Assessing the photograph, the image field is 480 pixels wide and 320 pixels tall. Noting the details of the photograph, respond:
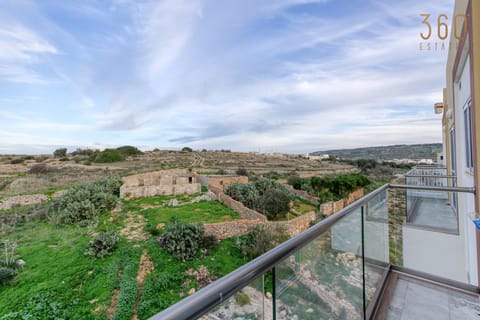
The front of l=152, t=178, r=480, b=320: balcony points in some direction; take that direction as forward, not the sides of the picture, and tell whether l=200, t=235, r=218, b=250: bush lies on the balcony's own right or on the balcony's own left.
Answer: on the balcony's own right

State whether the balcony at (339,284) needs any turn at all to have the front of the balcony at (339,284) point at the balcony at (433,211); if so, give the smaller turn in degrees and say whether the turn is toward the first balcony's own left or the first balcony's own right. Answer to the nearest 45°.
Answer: approximately 135° to the first balcony's own right

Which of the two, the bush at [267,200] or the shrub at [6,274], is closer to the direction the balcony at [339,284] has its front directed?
the shrub

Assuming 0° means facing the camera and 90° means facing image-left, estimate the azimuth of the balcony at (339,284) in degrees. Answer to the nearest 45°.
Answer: approximately 90°

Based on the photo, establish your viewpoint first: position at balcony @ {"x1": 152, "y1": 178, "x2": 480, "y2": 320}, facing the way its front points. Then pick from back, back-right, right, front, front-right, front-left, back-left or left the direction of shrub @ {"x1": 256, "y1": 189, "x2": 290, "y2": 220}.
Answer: right

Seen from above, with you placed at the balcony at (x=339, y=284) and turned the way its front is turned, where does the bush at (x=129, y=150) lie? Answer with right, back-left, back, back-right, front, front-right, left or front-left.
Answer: front-right

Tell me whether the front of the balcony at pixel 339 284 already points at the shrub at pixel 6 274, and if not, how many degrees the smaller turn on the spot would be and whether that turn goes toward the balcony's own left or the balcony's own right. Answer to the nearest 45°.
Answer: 0° — it already faces it

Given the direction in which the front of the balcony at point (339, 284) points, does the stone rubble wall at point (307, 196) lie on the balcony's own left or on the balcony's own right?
on the balcony's own right

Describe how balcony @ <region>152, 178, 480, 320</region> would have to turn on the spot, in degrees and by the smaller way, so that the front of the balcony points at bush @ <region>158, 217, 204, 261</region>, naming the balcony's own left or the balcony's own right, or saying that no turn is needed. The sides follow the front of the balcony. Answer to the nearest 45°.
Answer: approximately 45° to the balcony's own right

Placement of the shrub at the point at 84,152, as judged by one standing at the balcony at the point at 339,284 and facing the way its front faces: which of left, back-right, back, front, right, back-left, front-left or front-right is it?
front-right

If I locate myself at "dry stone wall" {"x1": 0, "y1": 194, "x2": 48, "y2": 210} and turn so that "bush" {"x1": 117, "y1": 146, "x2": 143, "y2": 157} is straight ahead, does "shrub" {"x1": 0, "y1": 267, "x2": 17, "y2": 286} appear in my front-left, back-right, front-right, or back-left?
back-right
